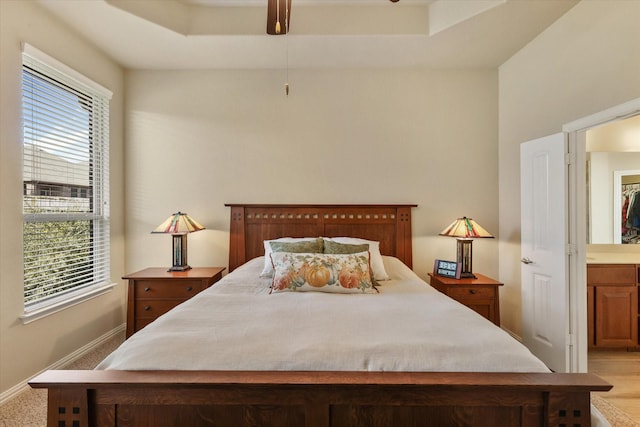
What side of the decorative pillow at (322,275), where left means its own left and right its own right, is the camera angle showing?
front

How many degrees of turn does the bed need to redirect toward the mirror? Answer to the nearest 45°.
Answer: approximately 135° to its left

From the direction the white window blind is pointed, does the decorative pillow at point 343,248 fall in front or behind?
in front

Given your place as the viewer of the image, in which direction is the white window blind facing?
facing the viewer and to the right of the viewer

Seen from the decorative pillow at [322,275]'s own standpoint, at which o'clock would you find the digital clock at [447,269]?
The digital clock is roughly at 8 o'clock from the decorative pillow.

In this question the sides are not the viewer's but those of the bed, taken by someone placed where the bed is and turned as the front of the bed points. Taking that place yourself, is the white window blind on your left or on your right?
on your right

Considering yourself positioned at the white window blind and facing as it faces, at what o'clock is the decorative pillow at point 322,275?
The decorative pillow is roughly at 12 o'clock from the white window blind.

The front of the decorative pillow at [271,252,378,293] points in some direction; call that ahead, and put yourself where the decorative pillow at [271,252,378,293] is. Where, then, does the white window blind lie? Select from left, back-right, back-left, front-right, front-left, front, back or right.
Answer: right

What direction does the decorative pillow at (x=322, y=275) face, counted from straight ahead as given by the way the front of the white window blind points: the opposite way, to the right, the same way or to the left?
to the right

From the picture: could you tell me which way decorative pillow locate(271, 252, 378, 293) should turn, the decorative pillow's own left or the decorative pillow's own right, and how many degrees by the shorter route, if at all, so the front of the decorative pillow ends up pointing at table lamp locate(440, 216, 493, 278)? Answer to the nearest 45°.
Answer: approximately 135° to the decorative pillow's own left

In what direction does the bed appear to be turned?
toward the camera

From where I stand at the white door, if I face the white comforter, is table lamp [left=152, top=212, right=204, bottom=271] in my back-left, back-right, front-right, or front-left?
front-right

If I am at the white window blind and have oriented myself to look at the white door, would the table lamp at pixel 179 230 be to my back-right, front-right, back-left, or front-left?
front-left

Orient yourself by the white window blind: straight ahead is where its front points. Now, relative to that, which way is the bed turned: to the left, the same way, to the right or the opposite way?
to the right

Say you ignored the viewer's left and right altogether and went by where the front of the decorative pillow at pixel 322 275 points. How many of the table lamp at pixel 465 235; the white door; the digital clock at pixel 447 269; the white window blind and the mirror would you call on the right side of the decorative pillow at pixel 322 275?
1
